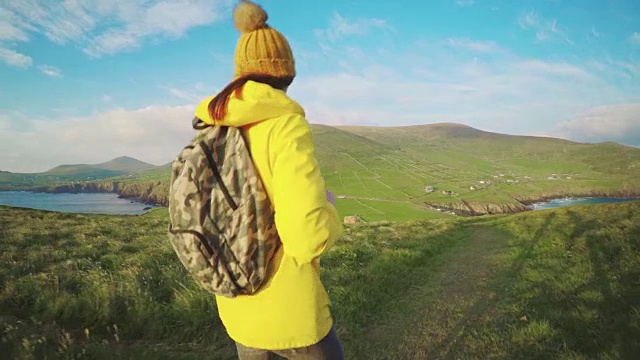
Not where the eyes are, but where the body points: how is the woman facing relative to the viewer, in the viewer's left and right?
facing away from the viewer and to the right of the viewer

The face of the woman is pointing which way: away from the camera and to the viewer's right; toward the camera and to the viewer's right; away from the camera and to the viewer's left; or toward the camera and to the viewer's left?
away from the camera and to the viewer's right
